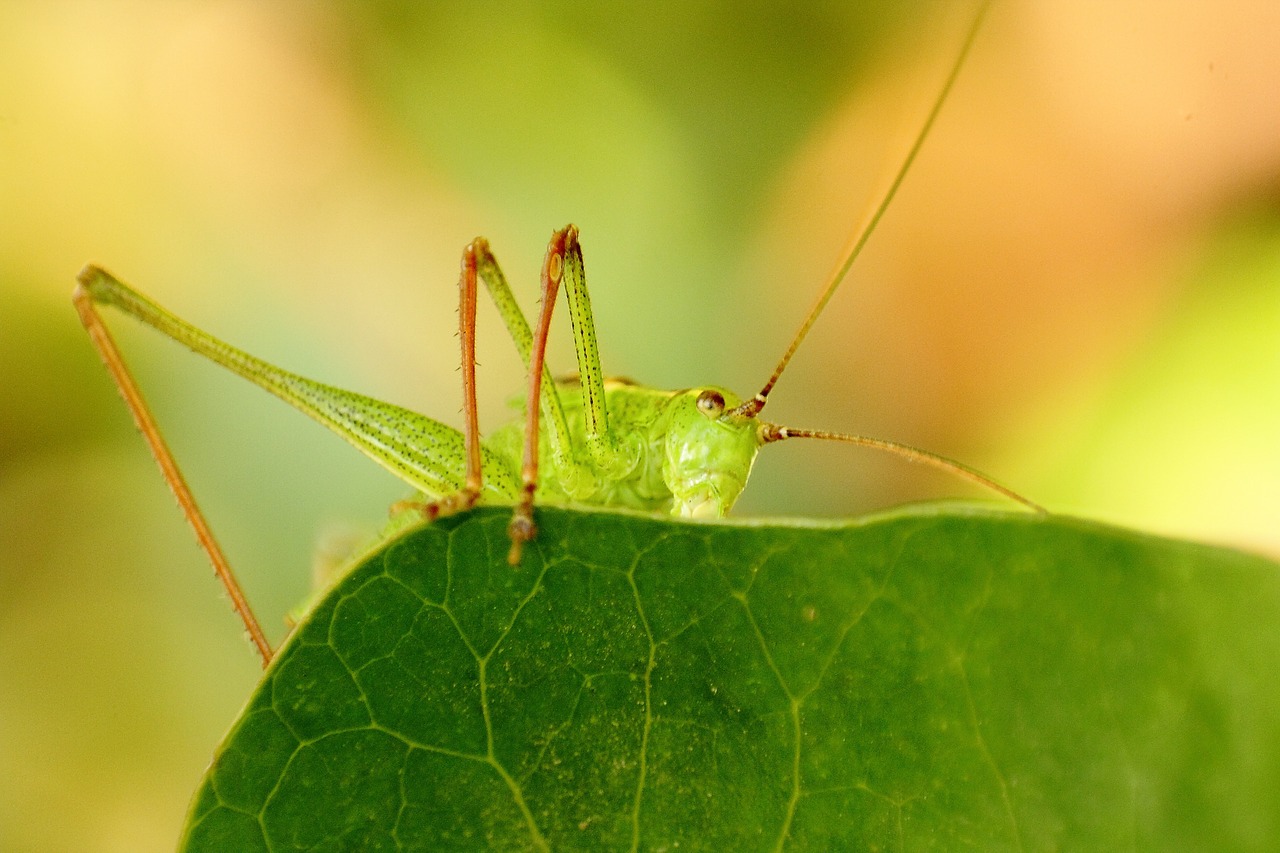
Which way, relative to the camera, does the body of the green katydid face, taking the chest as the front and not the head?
to the viewer's right
